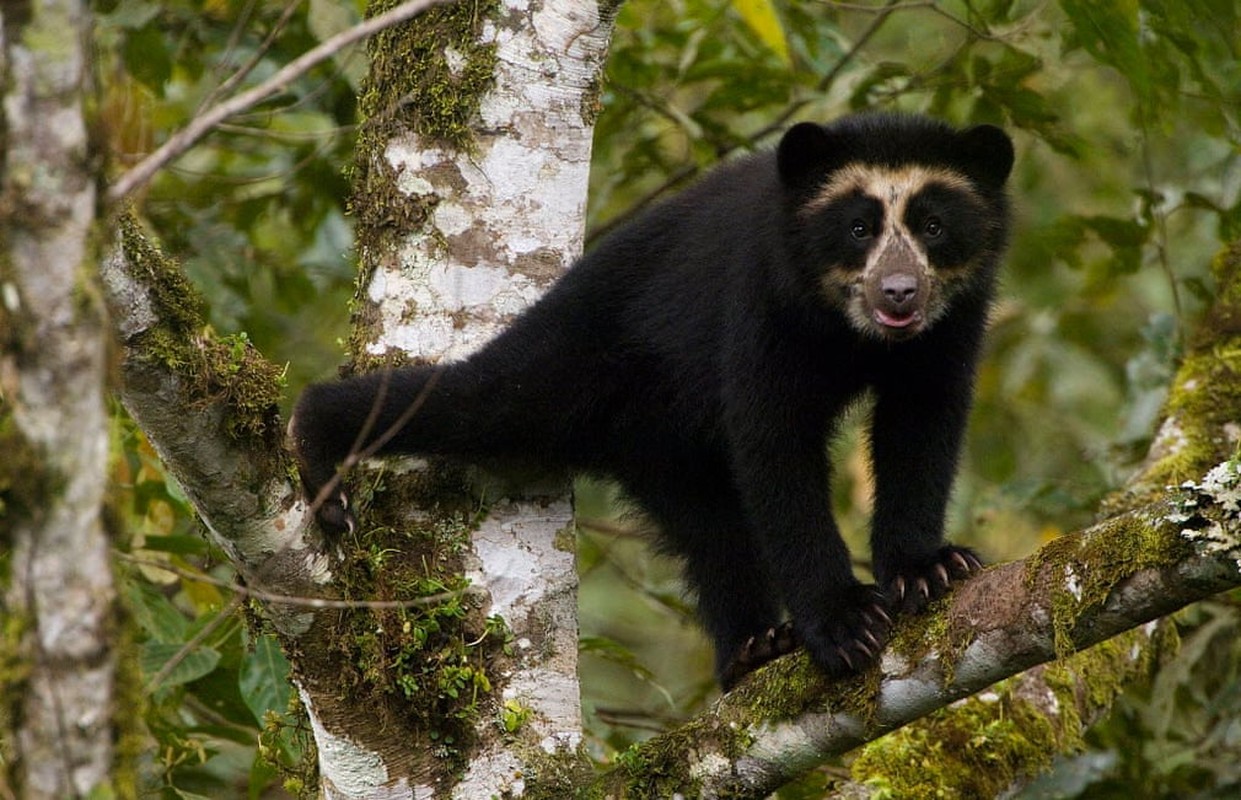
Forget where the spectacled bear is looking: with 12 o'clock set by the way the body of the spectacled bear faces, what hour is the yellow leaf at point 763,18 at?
The yellow leaf is roughly at 8 o'clock from the spectacled bear.

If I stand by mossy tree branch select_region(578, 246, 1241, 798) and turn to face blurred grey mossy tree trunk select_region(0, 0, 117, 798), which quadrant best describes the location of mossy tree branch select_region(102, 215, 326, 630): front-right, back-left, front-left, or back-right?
front-right

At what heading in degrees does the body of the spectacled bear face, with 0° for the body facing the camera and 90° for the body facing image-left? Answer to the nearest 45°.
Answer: approximately 315°

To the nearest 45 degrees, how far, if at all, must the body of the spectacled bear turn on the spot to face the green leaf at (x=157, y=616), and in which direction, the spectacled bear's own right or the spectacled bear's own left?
approximately 135° to the spectacled bear's own right

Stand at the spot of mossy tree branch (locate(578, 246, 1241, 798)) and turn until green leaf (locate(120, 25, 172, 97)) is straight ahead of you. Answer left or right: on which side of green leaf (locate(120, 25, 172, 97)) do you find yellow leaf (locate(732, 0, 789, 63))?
right

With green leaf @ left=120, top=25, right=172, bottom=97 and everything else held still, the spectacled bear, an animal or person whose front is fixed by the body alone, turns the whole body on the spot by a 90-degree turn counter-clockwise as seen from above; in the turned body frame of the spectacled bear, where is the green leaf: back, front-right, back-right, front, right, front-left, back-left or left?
left

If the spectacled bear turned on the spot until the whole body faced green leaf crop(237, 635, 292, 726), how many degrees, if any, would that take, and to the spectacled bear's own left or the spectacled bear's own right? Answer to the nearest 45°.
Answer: approximately 135° to the spectacled bear's own right
